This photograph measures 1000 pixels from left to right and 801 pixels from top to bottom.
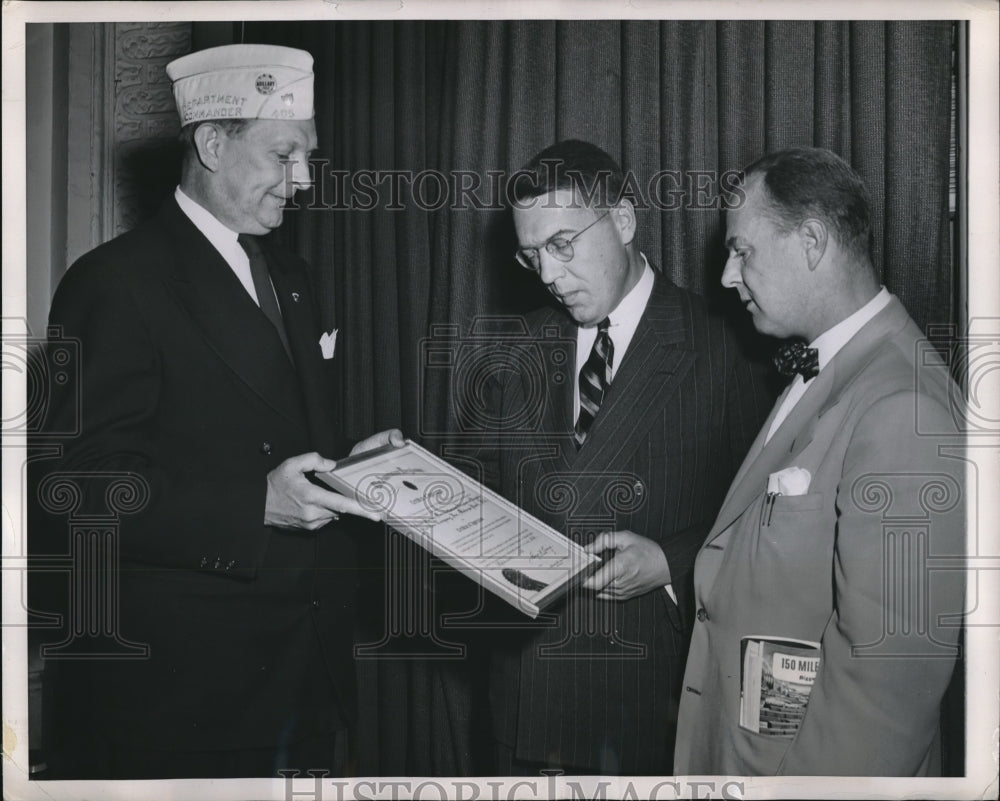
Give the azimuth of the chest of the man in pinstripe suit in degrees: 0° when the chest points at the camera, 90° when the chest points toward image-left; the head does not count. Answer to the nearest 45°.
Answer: approximately 45°

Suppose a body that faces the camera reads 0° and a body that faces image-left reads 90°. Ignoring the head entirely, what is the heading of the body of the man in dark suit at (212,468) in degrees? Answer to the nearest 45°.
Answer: approximately 315°

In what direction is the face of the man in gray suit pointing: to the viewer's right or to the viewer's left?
to the viewer's left

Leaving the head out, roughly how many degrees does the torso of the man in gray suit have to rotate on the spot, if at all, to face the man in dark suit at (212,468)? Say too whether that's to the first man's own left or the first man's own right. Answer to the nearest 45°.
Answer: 0° — they already face them

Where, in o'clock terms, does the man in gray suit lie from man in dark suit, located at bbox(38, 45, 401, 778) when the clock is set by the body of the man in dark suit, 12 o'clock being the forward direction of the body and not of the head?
The man in gray suit is roughly at 11 o'clock from the man in dark suit.

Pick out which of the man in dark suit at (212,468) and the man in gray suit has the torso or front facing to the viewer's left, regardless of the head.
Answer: the man in gray suit

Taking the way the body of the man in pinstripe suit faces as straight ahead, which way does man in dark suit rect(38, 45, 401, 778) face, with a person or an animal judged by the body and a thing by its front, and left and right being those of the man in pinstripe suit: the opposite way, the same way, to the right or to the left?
to the left

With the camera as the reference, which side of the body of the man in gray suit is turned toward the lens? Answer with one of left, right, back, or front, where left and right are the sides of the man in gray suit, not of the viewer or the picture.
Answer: left

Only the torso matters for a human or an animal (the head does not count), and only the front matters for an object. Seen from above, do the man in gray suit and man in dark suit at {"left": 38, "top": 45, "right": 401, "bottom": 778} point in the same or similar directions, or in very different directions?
very different directions

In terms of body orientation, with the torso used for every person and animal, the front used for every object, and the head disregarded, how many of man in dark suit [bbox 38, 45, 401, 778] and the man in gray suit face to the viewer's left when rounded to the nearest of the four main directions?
1
